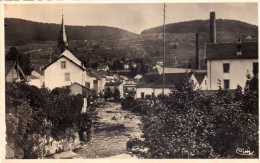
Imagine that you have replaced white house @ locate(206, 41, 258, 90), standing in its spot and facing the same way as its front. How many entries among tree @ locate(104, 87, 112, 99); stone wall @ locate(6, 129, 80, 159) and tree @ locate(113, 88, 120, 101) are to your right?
3

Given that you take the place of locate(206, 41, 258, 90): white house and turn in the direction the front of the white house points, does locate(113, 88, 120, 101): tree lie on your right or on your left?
on your right

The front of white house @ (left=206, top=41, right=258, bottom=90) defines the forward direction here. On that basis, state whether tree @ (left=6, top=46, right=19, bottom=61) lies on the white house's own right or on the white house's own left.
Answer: on the white house's own right

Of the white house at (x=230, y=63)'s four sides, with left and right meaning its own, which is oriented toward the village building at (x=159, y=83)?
right

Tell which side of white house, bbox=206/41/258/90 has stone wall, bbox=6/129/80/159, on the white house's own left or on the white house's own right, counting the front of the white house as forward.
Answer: on the white house's own right

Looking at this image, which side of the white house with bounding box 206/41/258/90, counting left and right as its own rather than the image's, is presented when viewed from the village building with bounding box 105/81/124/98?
right

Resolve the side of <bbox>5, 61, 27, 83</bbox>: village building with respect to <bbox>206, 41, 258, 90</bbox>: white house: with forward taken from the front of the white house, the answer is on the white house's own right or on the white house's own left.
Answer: on the white house's own right

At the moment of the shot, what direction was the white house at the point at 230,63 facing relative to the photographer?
facing the viewer
